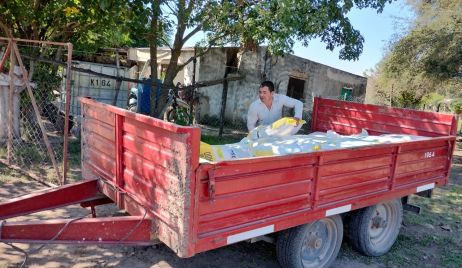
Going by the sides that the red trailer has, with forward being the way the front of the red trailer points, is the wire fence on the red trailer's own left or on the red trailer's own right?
on the red trailer's own right

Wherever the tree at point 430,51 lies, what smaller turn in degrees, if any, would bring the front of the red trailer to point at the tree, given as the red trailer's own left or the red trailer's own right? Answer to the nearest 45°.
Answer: approximately 180°

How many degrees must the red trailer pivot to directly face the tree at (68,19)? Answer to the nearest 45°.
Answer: approximately 90° to its right

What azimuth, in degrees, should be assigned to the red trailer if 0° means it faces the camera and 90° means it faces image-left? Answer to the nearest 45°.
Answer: approximately 45°

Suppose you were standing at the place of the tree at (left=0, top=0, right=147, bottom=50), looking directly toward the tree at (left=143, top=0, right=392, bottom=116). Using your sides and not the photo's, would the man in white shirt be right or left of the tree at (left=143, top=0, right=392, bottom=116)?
right
